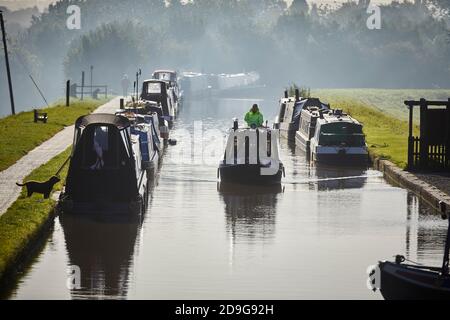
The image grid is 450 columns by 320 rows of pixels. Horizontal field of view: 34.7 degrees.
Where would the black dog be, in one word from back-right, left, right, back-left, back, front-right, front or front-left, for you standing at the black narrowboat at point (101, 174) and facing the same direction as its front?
front-left

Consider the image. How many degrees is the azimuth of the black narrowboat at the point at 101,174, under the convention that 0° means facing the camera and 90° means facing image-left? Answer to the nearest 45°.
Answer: approximately 180°

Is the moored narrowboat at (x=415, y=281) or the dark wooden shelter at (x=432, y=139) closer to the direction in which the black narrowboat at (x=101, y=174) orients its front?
the dark wooden shelter
